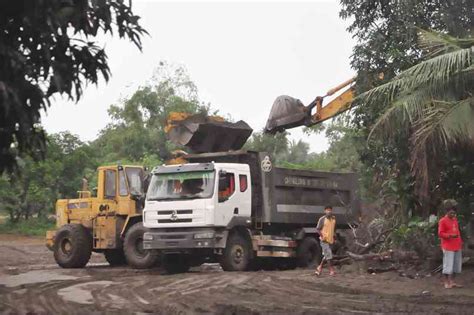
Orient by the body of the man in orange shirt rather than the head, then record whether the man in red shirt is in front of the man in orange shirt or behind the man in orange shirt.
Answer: in front

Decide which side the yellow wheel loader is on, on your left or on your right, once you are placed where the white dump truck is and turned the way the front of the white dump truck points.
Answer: on your right

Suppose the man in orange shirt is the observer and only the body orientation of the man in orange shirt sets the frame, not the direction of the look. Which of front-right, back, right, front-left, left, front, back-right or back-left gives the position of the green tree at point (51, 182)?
back-right

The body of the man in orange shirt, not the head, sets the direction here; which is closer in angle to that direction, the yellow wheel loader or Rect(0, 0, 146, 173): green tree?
the green tree

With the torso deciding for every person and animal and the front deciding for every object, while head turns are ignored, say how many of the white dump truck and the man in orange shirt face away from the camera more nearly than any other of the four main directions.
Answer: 0

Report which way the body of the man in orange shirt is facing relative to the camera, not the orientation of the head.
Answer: toward the camera

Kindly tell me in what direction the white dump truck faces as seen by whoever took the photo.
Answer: facing the viewer and to the left of the viewer

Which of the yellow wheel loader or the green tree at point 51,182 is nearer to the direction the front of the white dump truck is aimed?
the yellow wheel loader

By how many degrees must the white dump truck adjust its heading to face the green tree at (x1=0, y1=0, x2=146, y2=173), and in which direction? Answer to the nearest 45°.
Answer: approximately 45° to its left
